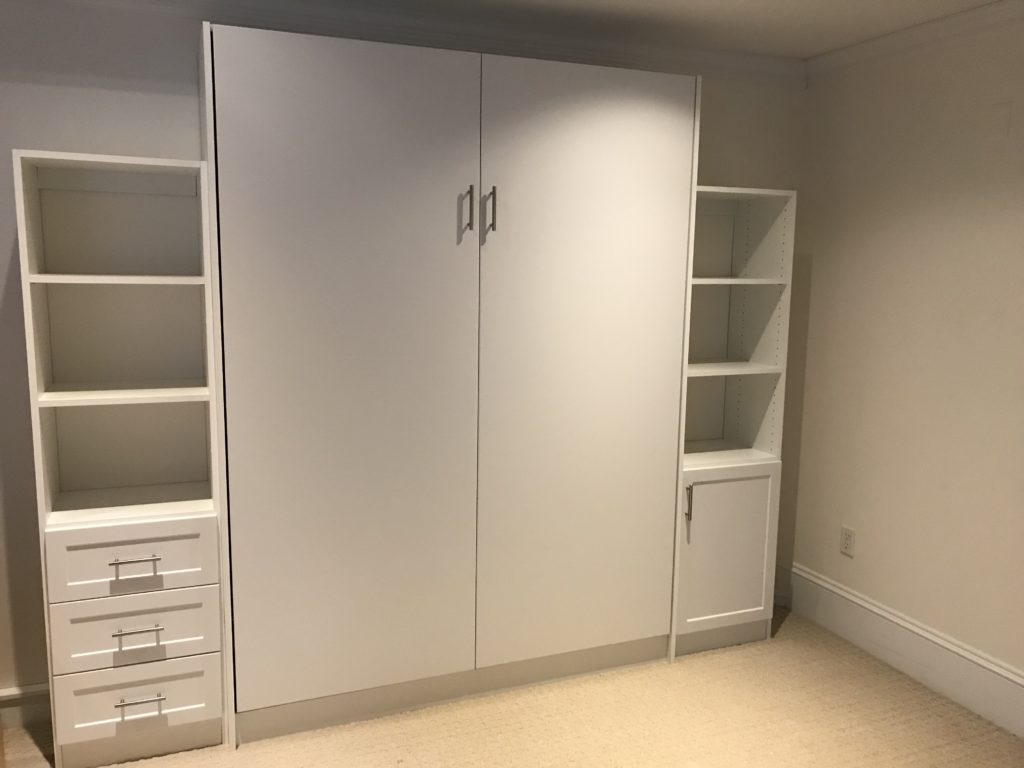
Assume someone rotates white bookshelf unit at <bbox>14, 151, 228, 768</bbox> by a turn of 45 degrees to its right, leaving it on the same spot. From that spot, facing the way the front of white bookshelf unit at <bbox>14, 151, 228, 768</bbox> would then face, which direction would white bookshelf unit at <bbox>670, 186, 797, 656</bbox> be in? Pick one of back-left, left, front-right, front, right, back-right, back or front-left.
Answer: back-left

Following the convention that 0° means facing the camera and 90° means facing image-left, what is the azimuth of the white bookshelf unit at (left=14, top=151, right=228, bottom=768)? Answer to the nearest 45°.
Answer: approximately 0°
